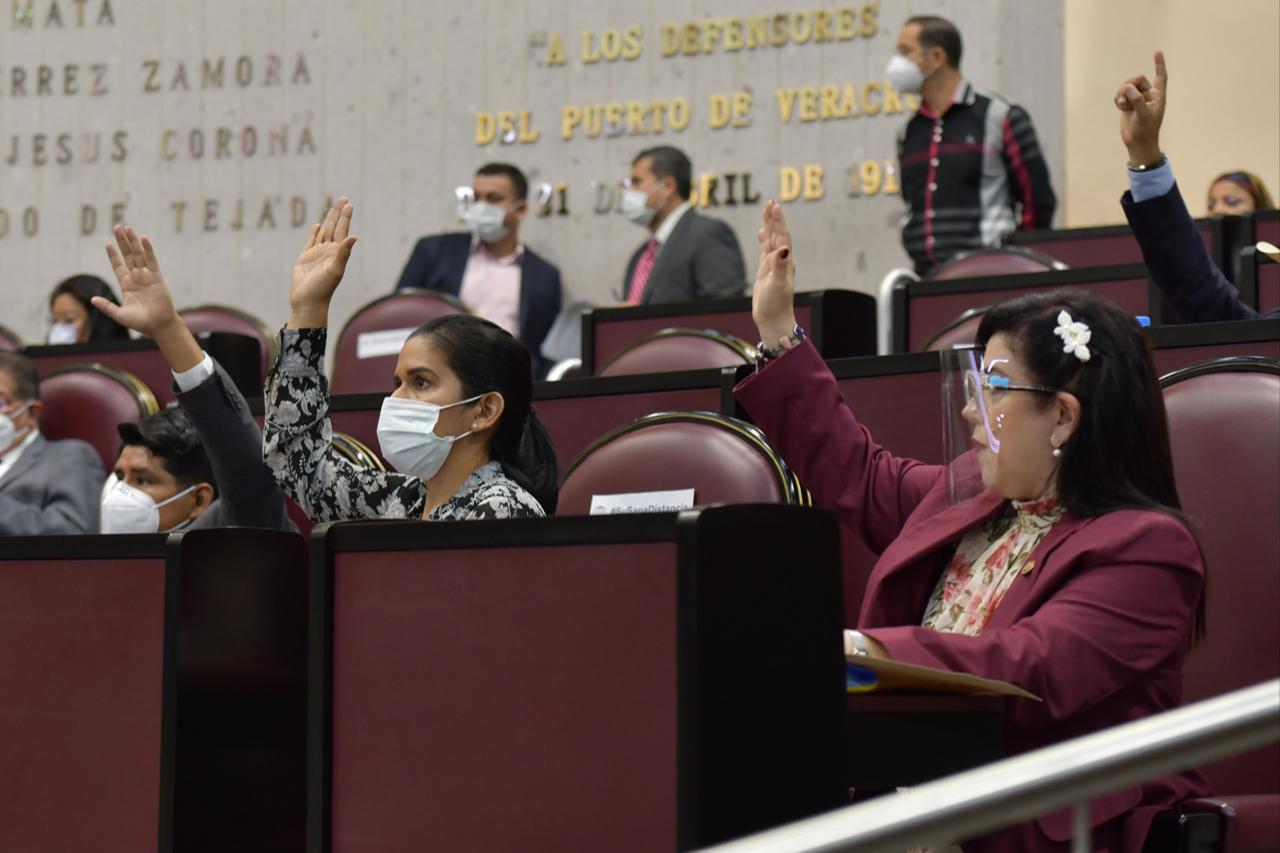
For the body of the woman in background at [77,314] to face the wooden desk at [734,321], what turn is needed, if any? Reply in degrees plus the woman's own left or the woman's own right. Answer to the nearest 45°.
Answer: approximately 90° to the woman's own left

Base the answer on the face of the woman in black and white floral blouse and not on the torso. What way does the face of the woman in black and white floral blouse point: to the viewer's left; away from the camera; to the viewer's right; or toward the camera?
to the viewer's left

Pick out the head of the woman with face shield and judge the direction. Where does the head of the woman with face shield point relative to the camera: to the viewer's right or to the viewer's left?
to the viewer's left

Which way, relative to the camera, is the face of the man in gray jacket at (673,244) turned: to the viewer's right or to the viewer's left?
to the viewer's left

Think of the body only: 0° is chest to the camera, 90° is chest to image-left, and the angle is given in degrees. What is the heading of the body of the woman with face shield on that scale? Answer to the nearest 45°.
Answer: approximately 45°

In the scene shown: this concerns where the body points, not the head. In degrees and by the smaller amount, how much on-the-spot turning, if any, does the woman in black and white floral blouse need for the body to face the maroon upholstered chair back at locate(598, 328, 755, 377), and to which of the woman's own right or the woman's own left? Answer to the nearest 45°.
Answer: approximately 180°

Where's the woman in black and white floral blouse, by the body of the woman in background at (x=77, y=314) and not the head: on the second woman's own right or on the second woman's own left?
on the second woman's own left

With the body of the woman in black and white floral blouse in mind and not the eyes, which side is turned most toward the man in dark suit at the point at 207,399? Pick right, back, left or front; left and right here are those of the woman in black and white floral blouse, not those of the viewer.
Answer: right
